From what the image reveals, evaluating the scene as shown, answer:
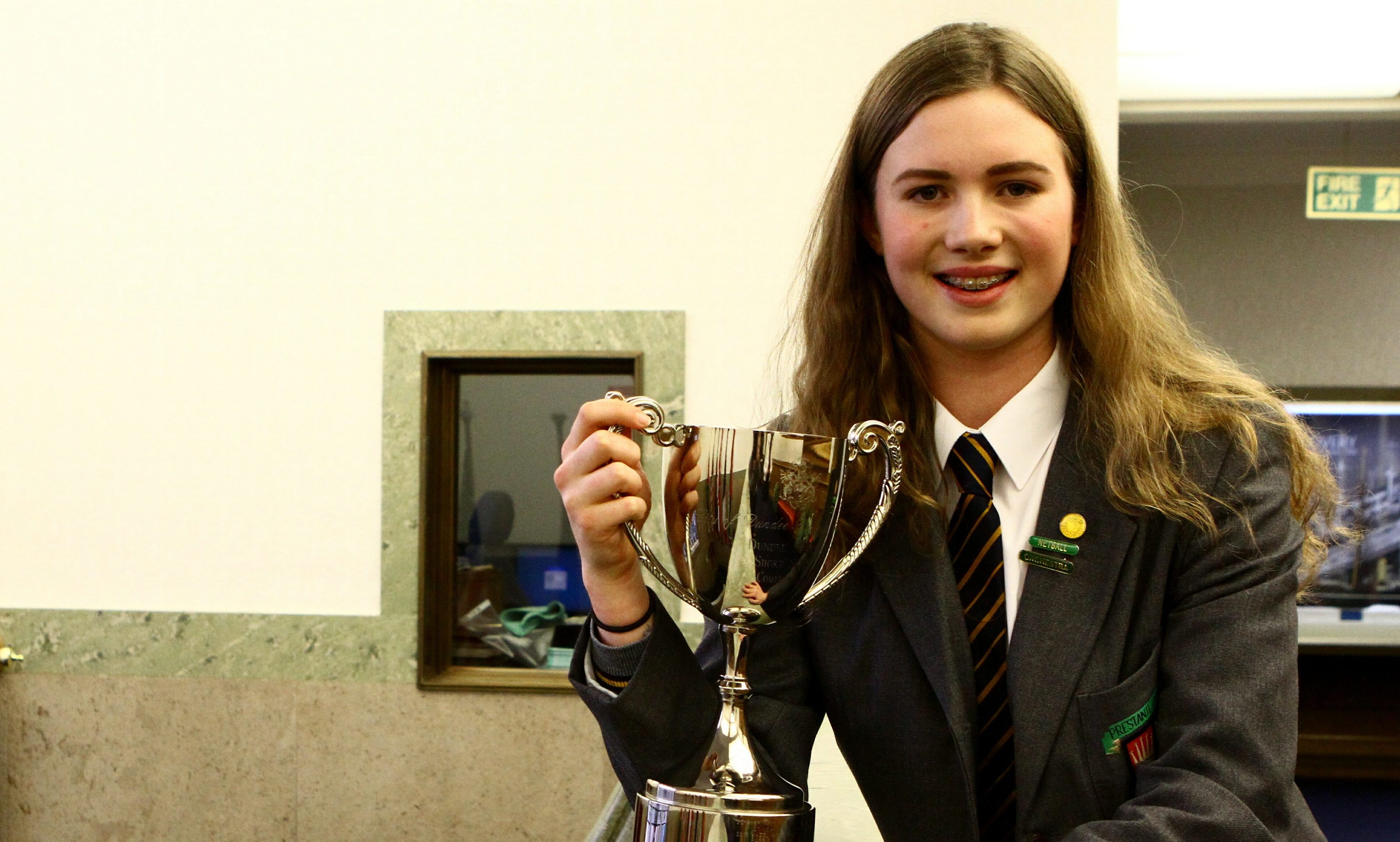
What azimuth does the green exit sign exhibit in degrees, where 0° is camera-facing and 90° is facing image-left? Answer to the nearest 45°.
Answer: approximately 0°

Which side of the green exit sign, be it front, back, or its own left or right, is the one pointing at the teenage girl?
front

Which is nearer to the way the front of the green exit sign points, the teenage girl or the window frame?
the teenage girl

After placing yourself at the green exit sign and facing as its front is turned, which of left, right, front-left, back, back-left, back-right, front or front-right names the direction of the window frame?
front-right
